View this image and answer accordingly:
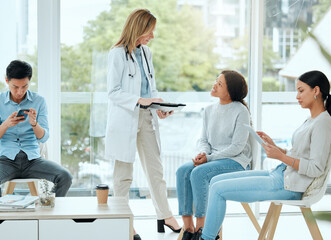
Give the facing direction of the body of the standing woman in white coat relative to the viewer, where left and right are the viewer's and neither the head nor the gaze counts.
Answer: facing the viewer and to the right of the viewer

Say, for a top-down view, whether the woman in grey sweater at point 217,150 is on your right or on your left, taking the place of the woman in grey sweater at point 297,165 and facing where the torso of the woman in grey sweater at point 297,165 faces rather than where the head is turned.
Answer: on your right

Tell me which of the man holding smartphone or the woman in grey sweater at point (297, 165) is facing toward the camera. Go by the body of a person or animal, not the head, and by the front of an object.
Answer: the man holding smartphone

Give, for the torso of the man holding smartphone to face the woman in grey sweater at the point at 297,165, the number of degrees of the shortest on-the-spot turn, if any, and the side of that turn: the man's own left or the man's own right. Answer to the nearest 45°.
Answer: approximately 45° to the man's own left

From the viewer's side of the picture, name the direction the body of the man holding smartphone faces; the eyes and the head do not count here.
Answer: toward the camera

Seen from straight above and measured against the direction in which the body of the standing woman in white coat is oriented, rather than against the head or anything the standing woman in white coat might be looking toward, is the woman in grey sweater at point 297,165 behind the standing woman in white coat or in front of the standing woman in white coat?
in front

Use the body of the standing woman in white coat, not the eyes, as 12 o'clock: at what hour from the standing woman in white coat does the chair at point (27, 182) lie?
The chair is roughly at 5 o'clock from the standing woman in white coat.

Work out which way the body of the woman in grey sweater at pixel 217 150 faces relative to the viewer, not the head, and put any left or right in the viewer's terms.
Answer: facing the viewer and to the left of the viewer

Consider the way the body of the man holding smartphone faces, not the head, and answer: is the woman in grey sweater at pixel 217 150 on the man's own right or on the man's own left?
on the man's own left

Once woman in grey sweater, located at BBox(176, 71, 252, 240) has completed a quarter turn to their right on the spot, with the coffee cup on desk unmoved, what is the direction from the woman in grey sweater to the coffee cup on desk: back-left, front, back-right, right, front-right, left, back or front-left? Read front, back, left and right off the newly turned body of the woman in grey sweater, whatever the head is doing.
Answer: left

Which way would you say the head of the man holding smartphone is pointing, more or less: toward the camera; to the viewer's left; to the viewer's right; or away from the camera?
toward the camera

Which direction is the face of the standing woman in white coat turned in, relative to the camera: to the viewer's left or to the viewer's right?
to the viewer's right

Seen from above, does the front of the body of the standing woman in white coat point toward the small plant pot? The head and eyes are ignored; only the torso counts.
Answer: no

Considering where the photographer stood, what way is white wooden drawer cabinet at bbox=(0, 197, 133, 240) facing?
facing the viewer

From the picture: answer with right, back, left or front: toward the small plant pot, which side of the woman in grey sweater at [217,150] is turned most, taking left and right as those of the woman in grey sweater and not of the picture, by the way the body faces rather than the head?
front
